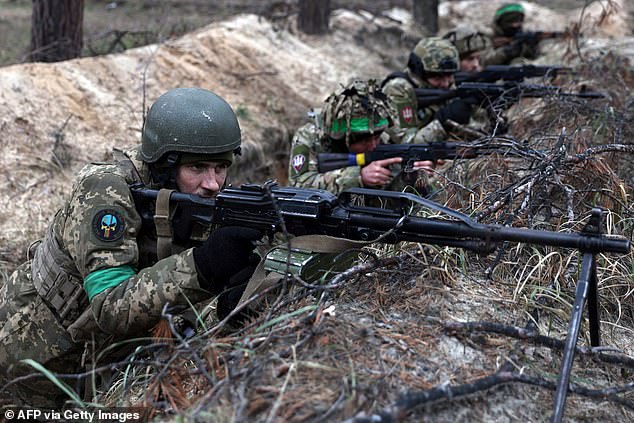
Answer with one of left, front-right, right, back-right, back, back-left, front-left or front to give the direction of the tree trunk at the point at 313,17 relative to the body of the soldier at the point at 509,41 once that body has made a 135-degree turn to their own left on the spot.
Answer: front-left

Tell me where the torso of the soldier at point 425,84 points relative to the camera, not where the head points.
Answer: to the viewer's right

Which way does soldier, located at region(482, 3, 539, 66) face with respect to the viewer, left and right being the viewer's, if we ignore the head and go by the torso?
facing to the right of the viewer

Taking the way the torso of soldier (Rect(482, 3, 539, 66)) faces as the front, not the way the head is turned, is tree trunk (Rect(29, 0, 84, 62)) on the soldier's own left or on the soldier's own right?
on the soldier's own right

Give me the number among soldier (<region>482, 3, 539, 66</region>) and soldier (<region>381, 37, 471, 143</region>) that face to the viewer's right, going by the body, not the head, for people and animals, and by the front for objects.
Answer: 2

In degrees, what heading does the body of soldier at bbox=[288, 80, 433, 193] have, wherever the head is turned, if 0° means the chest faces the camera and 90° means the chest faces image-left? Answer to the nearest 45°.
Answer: approximately 270°

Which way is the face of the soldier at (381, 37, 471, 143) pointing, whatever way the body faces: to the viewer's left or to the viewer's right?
to the viewer's right

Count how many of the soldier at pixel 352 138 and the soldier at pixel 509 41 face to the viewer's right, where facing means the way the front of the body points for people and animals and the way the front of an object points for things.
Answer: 2
